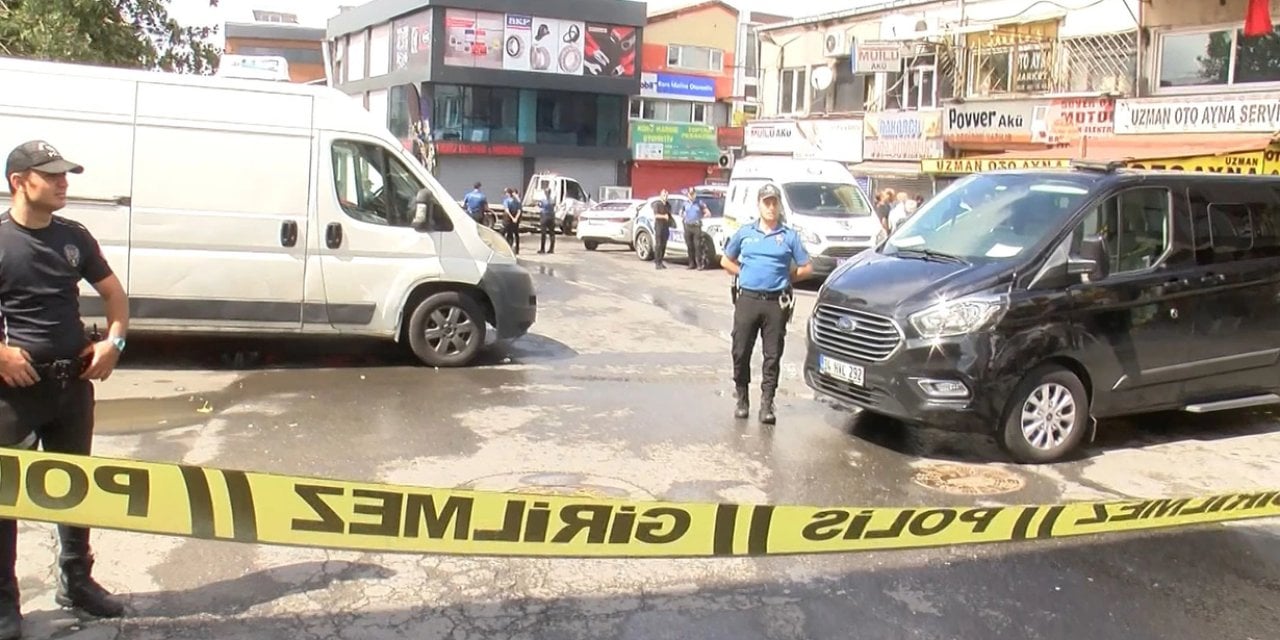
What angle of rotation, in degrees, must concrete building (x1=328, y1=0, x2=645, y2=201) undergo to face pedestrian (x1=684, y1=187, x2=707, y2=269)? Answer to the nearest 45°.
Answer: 0° — it already faces them

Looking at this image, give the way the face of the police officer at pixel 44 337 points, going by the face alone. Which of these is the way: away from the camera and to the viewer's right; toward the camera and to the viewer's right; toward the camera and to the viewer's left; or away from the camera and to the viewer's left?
toward the camera and to the viewer's right

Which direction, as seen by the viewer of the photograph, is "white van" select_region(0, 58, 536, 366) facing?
facing to the right of the viewer

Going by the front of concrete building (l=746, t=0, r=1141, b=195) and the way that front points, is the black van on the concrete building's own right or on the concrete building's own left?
on the concrete building's own left

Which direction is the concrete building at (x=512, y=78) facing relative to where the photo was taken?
toward the camera

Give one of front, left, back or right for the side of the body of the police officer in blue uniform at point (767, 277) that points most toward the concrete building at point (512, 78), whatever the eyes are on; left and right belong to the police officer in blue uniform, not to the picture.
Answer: back

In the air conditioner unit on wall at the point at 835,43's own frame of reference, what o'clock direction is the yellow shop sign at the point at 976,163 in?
The yellow shop sign is roughly at 10 o'clock from the air conditioner unit on wall.

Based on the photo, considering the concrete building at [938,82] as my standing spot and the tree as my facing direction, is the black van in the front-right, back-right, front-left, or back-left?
front-left

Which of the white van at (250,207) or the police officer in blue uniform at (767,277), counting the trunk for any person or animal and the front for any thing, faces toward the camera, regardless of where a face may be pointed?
the police officer in blue uniform

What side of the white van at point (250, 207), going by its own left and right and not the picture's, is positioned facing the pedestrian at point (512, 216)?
left

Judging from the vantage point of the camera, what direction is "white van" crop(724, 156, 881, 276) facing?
facing the viewer and to the right of the viewer

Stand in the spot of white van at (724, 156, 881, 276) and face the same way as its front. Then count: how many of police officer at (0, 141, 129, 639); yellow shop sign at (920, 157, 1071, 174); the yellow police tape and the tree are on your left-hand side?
1

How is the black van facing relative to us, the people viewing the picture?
facing the viewer and to the left of the viewer

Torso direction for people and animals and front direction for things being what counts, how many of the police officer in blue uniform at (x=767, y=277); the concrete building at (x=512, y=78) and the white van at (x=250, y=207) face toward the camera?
2

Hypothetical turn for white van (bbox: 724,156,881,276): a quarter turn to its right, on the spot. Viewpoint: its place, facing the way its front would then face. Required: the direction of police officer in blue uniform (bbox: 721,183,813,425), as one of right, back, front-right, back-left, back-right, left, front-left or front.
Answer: front-left

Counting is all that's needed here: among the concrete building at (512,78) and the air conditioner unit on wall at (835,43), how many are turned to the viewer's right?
0
